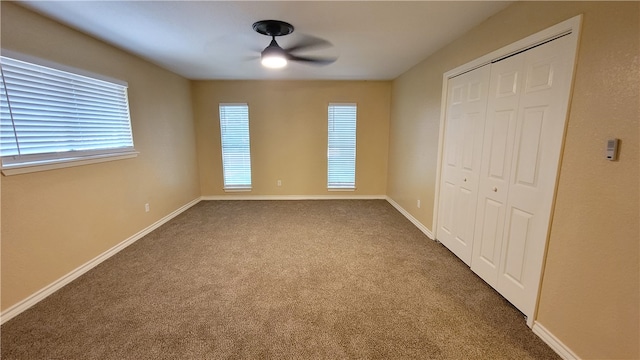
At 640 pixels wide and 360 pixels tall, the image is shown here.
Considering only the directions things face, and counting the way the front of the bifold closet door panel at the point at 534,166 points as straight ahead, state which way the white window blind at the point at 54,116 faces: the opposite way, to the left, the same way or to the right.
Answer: the opposite way

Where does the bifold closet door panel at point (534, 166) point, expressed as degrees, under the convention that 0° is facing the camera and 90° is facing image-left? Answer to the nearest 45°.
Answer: approximately 45°

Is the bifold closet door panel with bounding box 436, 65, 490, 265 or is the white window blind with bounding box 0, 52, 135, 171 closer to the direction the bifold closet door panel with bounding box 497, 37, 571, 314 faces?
the white window blind

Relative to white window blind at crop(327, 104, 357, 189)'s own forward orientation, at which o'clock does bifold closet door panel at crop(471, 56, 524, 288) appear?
The bifold closet door panel is roughly at 11 o'clock from the white window blind.

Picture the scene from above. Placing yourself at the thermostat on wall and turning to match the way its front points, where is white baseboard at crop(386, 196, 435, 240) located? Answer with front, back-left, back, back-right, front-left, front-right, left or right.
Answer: right

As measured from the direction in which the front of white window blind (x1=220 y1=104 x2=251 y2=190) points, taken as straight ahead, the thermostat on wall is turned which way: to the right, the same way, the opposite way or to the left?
to the right

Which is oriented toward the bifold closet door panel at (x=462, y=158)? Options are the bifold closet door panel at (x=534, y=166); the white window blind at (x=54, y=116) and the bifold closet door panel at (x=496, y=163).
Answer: the white window blind

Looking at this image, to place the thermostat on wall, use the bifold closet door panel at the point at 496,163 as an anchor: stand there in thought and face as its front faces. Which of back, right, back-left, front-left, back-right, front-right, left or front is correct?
left

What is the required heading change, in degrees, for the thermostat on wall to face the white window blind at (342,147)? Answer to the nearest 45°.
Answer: approximately 90° to its right

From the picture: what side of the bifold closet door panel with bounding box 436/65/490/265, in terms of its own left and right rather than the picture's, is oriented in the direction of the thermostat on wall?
left

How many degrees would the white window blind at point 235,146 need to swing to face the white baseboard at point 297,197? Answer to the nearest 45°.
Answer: approximately 90° to its left

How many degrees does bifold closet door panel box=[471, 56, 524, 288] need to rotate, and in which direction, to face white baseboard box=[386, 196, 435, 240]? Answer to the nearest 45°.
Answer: approximately 90° to its right

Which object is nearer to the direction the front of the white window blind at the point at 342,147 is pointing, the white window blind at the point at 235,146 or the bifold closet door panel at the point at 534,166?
the bifold closet door panel

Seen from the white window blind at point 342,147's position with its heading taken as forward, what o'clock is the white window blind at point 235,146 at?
the white window blind at point 235,146 is roughly at 3 o'clock from the white window blind at point 342,147.

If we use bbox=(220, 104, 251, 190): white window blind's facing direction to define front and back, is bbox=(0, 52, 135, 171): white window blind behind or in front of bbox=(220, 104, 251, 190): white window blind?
in front
